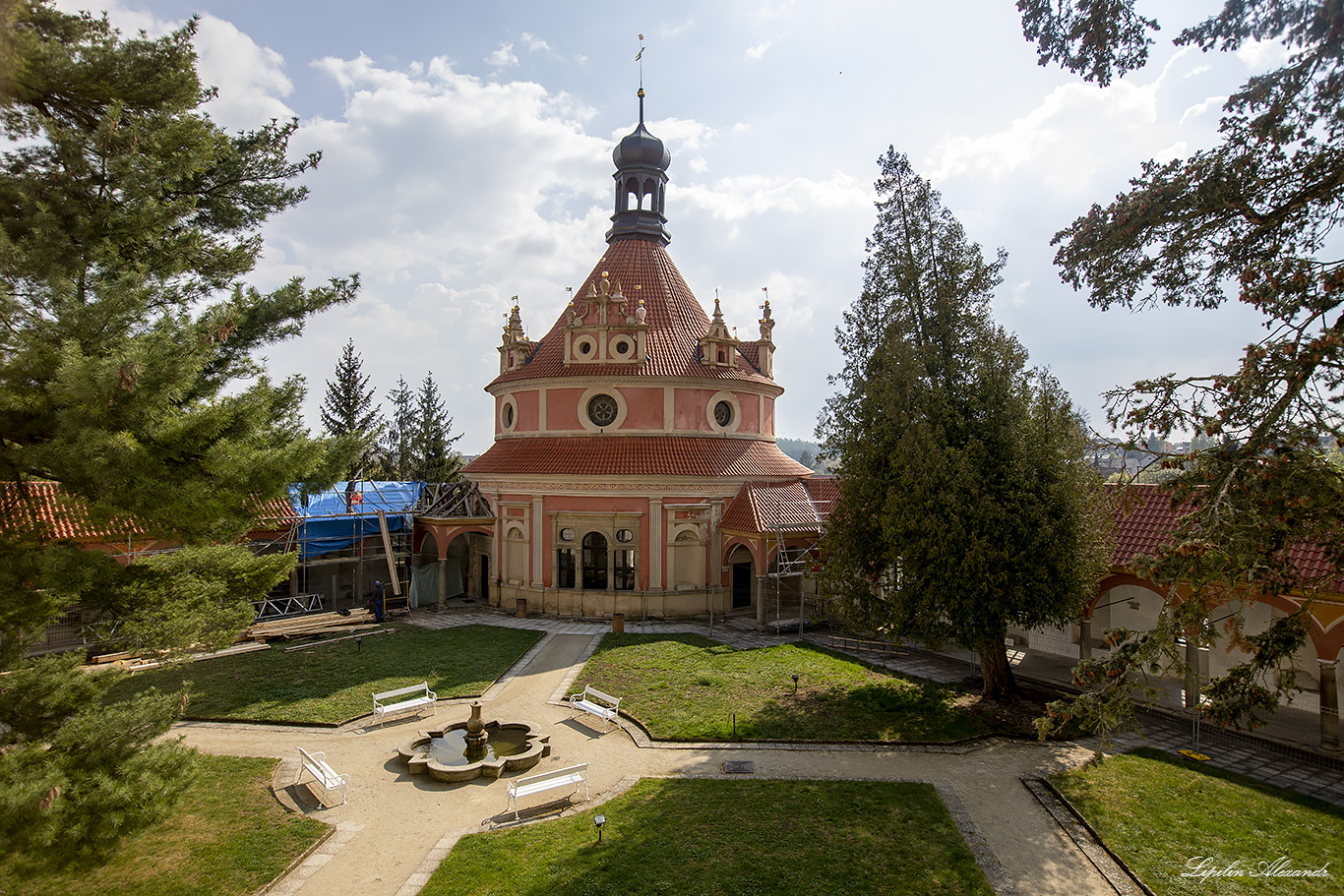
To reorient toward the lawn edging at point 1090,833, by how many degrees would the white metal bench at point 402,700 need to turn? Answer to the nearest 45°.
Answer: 0° — it already faces it

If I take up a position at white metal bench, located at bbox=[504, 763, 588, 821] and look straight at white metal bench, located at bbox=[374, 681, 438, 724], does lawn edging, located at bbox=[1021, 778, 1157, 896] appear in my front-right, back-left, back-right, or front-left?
back-right

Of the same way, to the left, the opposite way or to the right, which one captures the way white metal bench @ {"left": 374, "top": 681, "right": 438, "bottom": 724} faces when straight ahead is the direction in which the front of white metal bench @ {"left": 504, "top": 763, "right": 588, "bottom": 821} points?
the opposite way

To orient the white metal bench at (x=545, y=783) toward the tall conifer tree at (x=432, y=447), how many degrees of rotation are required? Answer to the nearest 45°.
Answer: approximately 45° to its right

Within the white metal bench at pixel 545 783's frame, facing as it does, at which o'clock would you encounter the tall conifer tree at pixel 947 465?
The tall conifer tree is roughly at 4 o'clock from the white metal bench.

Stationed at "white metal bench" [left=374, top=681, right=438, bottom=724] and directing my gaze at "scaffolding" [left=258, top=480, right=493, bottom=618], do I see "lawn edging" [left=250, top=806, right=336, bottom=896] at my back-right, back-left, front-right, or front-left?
back-left

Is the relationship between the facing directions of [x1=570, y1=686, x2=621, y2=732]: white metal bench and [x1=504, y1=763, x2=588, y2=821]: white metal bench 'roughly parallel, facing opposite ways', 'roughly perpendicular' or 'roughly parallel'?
roughly perpendicular

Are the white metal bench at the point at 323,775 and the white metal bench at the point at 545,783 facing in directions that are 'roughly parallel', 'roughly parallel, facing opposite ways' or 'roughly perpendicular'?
roughly perpendicular

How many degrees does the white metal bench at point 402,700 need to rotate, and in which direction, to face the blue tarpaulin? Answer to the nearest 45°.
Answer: approximately 135° to its left

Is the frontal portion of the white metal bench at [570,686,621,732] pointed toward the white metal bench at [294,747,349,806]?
yes

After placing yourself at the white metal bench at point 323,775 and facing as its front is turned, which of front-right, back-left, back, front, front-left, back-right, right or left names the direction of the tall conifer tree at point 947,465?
front-right

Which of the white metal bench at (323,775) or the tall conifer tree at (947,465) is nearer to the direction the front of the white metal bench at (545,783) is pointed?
the white metal bench

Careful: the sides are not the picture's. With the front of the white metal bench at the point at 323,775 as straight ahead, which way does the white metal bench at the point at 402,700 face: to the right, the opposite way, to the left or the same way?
to the right

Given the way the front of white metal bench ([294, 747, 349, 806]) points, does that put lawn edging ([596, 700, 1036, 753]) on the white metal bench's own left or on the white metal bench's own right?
on the white metal bench's own right

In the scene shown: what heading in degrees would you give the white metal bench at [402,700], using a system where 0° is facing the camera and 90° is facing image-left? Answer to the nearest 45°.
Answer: approximately 315°
